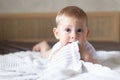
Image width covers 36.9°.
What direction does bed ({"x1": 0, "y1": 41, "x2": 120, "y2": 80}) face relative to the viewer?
toward the camera
